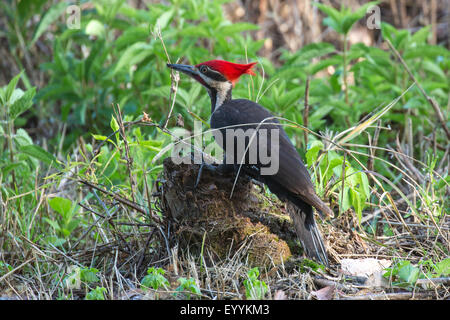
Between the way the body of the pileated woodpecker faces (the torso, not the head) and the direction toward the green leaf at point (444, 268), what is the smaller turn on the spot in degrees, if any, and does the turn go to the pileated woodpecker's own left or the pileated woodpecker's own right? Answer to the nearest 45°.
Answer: approximately 135° to the pileated woodpecker's own left

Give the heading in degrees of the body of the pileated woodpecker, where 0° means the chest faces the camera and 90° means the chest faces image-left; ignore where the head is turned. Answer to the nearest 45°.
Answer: approximately 90°

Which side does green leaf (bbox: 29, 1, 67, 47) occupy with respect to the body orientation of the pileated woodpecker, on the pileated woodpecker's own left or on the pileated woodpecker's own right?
on the pileated woodpecker's own right

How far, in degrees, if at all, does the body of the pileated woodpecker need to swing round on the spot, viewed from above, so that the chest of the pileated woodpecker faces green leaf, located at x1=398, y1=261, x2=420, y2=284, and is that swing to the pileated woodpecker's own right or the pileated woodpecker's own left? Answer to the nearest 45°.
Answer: approximately 135° to the pileated woodpecker's own left

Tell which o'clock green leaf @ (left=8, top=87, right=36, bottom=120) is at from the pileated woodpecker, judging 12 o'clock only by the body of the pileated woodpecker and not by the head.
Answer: The green leaf is roughly at 1 o'clock from the pileated woodpecker.

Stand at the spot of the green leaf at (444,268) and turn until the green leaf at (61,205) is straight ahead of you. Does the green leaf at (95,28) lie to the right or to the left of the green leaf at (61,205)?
right

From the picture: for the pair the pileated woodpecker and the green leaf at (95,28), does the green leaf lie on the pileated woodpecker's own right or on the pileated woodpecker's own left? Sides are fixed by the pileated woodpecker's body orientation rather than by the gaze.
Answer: on the pileated woodpecker's own right

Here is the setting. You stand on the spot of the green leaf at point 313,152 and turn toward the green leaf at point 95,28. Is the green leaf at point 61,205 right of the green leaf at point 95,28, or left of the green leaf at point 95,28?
left
